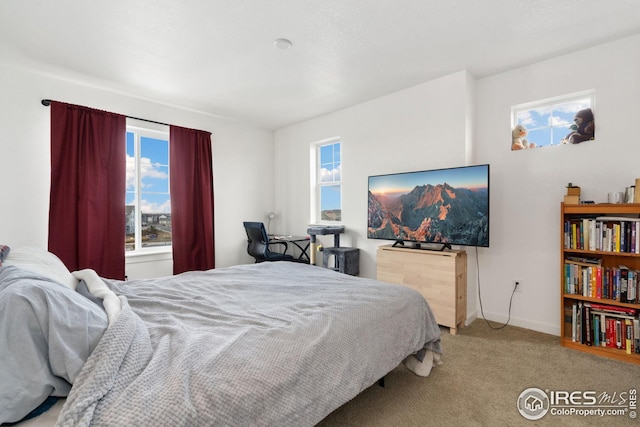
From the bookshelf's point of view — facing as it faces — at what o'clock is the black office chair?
The black office chair is roughly at 1 o'clock from the bookshelf.

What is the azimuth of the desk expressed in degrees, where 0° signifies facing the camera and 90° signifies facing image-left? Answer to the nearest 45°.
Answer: approximately 45°

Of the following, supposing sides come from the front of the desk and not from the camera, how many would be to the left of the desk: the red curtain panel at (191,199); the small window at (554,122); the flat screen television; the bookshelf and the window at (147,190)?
3

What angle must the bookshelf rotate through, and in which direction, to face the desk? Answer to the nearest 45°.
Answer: approximately 45° to its right

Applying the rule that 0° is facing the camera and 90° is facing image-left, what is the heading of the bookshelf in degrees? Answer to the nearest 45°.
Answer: approximately 45°

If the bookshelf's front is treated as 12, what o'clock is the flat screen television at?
The flat screen television is roughly at 1 o'clock from the bookshelf.

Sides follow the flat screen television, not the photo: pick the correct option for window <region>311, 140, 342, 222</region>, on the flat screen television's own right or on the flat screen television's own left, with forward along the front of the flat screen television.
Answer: on the flat screen television's own right

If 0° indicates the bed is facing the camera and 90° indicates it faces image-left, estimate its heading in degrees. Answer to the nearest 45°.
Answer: approximately 225°

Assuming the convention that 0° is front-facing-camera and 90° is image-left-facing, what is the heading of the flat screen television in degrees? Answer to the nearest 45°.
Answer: approximately 45°

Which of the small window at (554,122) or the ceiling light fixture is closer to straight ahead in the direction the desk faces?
the ceiling light fixture
